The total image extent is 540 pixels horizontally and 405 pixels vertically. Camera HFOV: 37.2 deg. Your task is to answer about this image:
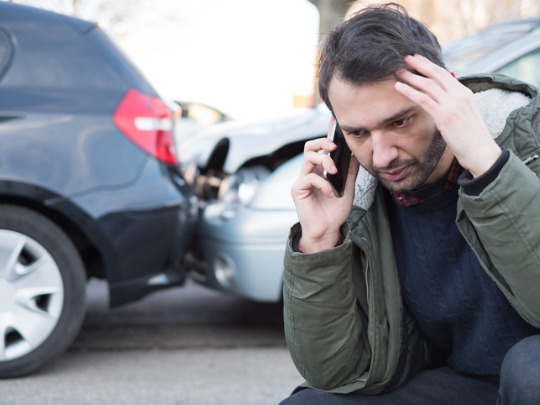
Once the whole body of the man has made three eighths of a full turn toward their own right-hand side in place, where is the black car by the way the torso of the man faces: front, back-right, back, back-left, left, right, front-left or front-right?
front-left

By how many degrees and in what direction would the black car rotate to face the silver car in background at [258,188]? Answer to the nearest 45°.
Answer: approximately 180°

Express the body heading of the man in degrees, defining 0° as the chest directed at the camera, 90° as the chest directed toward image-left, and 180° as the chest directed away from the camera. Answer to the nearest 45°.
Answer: approximately 45°

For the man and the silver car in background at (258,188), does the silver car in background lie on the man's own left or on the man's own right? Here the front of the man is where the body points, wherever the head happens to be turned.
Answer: on the man's own right

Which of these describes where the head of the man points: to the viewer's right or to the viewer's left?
to the viewer's left

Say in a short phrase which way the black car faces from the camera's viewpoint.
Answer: facing to the left of the viewer
